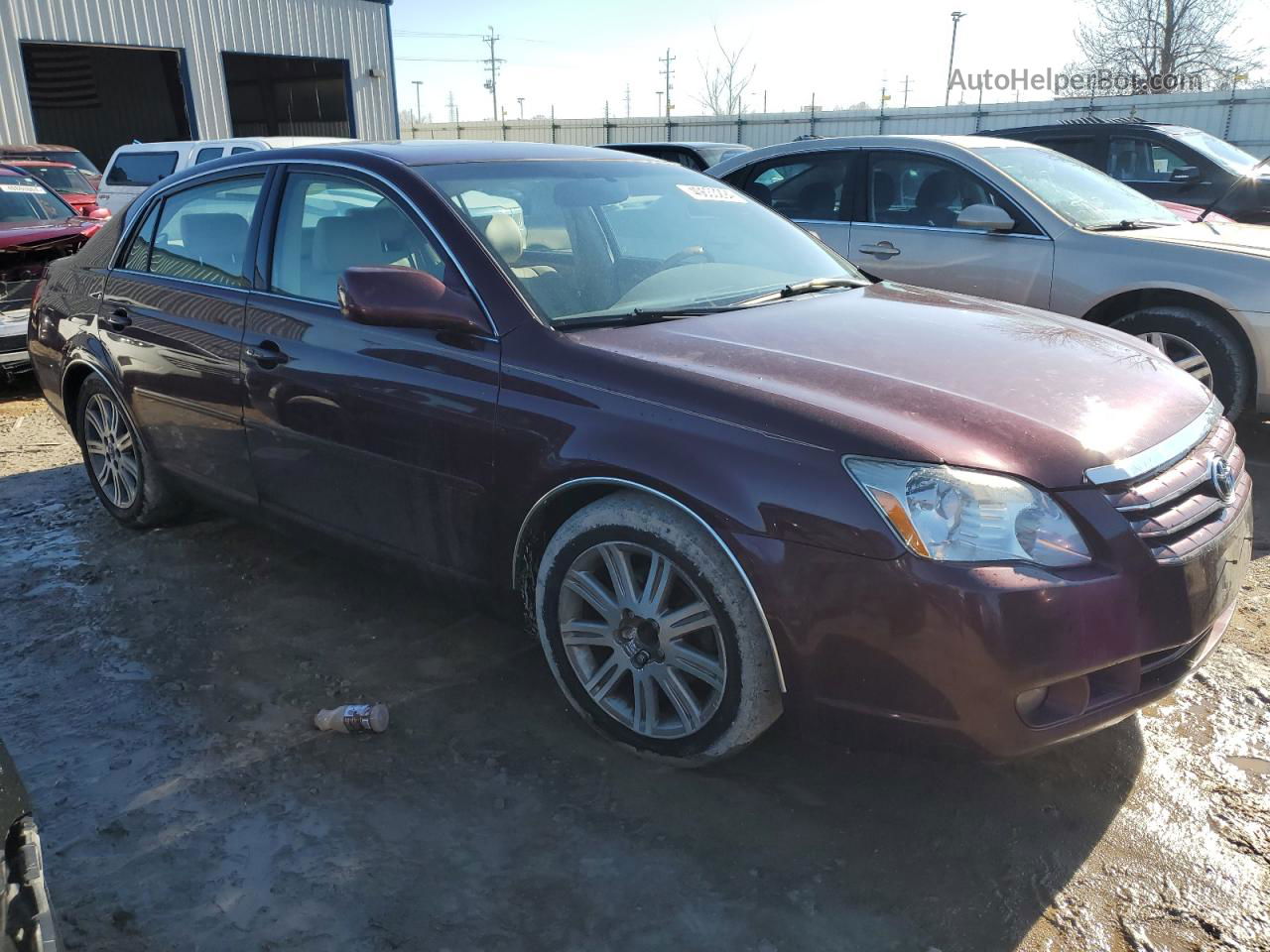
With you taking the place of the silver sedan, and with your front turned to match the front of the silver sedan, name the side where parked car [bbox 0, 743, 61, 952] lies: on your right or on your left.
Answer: on your right

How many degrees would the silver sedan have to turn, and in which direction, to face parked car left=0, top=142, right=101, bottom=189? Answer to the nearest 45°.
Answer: approximately 180°

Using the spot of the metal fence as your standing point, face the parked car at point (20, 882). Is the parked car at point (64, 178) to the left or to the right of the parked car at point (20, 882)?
right

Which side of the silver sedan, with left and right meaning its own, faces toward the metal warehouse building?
back

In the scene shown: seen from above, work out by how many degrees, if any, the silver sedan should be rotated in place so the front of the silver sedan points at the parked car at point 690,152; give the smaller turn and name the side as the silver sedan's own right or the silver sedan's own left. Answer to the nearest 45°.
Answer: approximately 180°

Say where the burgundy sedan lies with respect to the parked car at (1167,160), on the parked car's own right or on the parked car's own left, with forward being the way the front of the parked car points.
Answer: on the parked car's own right

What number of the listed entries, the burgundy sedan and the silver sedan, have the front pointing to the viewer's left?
0

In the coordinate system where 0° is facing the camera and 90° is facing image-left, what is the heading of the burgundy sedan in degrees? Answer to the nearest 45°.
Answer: approximately 315°

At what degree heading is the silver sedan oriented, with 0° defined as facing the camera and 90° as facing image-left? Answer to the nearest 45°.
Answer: approximately 315°

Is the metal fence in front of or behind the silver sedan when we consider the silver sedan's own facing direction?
behind

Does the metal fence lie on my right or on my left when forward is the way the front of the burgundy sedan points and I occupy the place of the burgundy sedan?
on my left

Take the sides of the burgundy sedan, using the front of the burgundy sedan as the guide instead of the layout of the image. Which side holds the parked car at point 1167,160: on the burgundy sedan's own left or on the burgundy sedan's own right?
on the burgundy sedan's own left

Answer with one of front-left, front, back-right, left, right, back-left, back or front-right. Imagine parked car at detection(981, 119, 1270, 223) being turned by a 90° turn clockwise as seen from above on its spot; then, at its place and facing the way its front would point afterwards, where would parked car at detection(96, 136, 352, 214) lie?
front-right
